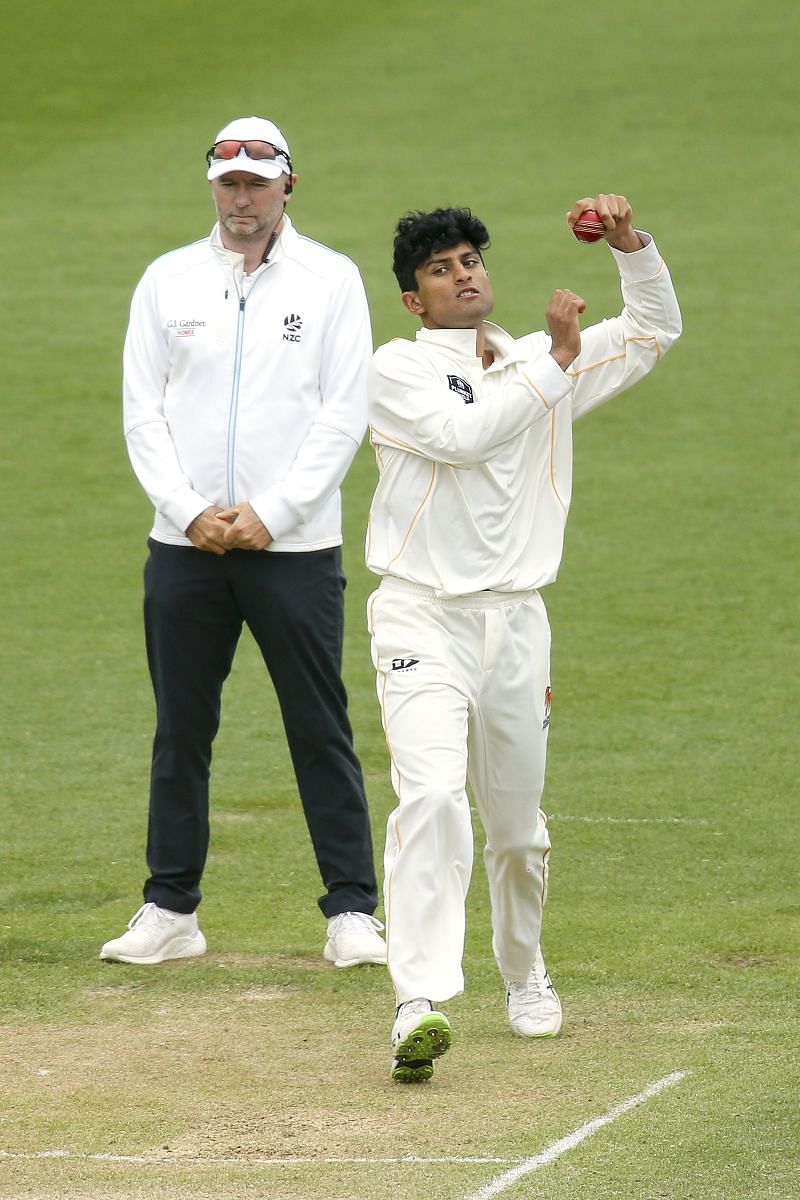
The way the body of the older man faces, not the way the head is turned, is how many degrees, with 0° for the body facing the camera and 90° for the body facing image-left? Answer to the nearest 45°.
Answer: approximately 0°

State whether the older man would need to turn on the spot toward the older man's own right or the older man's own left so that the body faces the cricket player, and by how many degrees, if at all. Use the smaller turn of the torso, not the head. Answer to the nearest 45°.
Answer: approximately 45° to the older man's own left
